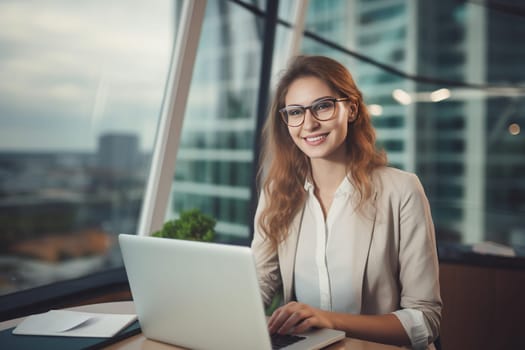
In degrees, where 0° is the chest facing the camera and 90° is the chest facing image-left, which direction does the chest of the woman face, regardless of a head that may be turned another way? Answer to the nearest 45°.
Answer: approximately 45°

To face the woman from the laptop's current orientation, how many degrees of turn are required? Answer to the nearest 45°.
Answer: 0° — it already faces them

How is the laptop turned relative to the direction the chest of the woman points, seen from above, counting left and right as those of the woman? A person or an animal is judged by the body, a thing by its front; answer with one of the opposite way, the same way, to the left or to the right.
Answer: the opposite way

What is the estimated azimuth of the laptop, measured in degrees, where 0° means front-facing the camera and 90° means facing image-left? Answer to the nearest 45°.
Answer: approximately 225°

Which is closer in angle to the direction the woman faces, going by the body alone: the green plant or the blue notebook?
the blue notebook
